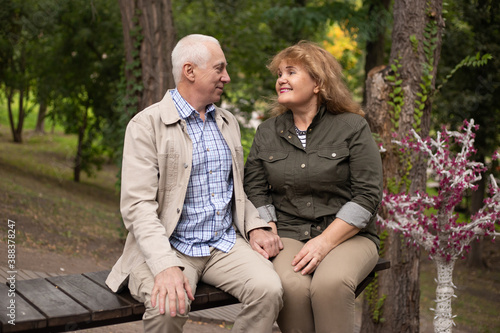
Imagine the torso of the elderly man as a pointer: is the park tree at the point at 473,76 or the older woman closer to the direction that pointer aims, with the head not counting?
the older woman

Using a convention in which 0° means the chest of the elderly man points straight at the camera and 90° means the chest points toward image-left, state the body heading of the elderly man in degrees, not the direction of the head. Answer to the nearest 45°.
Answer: approximately 315°

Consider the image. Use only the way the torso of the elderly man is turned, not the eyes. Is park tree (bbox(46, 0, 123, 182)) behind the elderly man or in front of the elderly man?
behind

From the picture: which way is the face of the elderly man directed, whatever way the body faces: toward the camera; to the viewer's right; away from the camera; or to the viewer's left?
to the viewer's right

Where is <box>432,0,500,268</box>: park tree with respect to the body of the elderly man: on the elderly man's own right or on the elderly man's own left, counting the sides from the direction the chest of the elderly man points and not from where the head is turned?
on the elderly man's own left

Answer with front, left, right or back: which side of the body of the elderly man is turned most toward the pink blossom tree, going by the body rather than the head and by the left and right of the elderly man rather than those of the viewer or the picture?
left

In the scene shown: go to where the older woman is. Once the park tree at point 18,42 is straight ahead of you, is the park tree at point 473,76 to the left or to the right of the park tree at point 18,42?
right

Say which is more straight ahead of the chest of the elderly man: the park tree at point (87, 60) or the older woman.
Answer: the older woman

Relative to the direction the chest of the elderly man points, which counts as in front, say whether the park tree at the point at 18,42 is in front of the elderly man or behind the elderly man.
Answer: behind

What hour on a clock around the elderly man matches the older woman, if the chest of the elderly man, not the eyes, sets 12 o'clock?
The older woman is roughly at 10 o'clock from the elderly man.

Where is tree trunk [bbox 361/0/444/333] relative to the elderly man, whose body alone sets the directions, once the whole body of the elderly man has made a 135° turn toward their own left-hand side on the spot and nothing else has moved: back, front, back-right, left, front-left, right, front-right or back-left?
front-right
